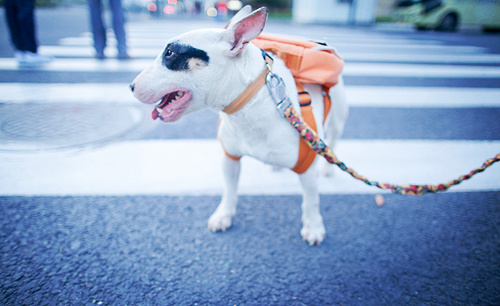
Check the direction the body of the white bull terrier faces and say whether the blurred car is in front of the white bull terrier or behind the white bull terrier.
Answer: behind

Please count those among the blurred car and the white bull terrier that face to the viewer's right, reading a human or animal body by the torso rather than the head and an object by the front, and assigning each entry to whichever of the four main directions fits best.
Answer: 0

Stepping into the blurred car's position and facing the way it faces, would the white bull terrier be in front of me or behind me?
in front

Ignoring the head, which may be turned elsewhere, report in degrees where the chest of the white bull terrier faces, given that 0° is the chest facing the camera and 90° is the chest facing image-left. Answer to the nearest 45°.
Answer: approximately 45°

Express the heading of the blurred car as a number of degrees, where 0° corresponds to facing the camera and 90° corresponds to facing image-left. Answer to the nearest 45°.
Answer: approximately 45°
